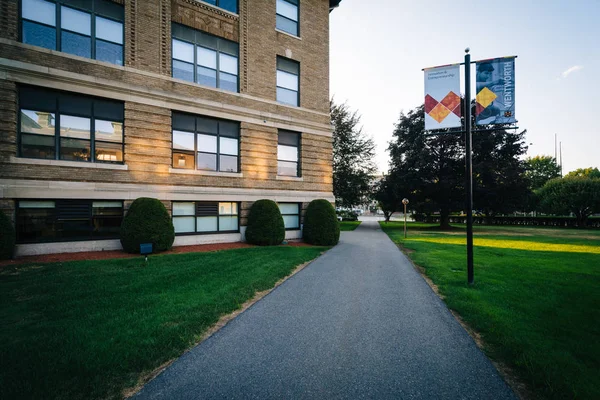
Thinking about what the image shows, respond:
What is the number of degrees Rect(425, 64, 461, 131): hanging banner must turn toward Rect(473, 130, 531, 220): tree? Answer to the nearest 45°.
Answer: approximately 180°

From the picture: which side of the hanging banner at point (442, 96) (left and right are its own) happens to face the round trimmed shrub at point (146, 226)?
right

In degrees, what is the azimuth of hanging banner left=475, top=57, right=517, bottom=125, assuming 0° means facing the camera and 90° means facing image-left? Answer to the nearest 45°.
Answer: approximately 0°

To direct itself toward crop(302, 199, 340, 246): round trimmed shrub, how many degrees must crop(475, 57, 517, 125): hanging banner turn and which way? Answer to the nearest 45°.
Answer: approximately 135° to its right

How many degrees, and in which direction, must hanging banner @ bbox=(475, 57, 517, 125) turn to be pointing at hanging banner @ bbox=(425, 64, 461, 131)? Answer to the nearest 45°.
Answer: approximately 90° to its right

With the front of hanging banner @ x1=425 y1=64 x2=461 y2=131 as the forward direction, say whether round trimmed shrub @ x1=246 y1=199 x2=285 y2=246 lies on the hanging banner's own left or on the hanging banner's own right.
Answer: on the hanging banner's own right

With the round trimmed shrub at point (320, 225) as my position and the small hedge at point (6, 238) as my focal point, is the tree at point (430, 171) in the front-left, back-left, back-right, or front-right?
back-right

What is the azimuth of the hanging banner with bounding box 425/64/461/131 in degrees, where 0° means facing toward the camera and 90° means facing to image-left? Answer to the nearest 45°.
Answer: approximately 0°

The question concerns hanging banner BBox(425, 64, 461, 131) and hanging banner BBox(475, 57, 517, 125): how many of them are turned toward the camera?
2
